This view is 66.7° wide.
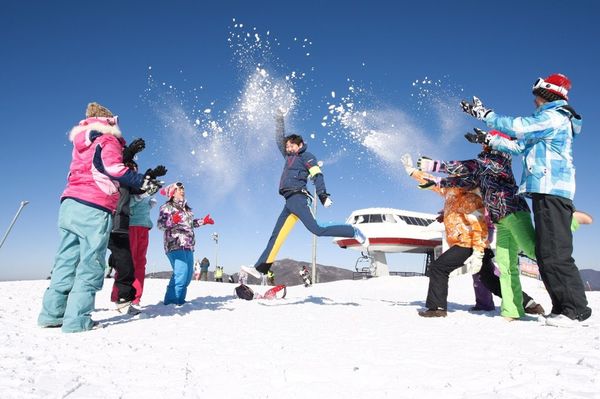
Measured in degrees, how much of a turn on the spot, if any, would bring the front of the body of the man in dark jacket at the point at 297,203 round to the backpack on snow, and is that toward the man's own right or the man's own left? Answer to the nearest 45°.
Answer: approximately 90° to the man's own right

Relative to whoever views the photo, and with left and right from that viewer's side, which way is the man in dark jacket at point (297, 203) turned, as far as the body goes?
facing the viewer and to the left of the viewer
